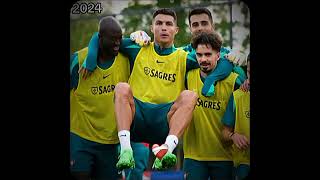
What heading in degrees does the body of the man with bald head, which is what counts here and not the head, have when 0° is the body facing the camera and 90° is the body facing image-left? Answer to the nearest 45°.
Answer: approximately 315°
